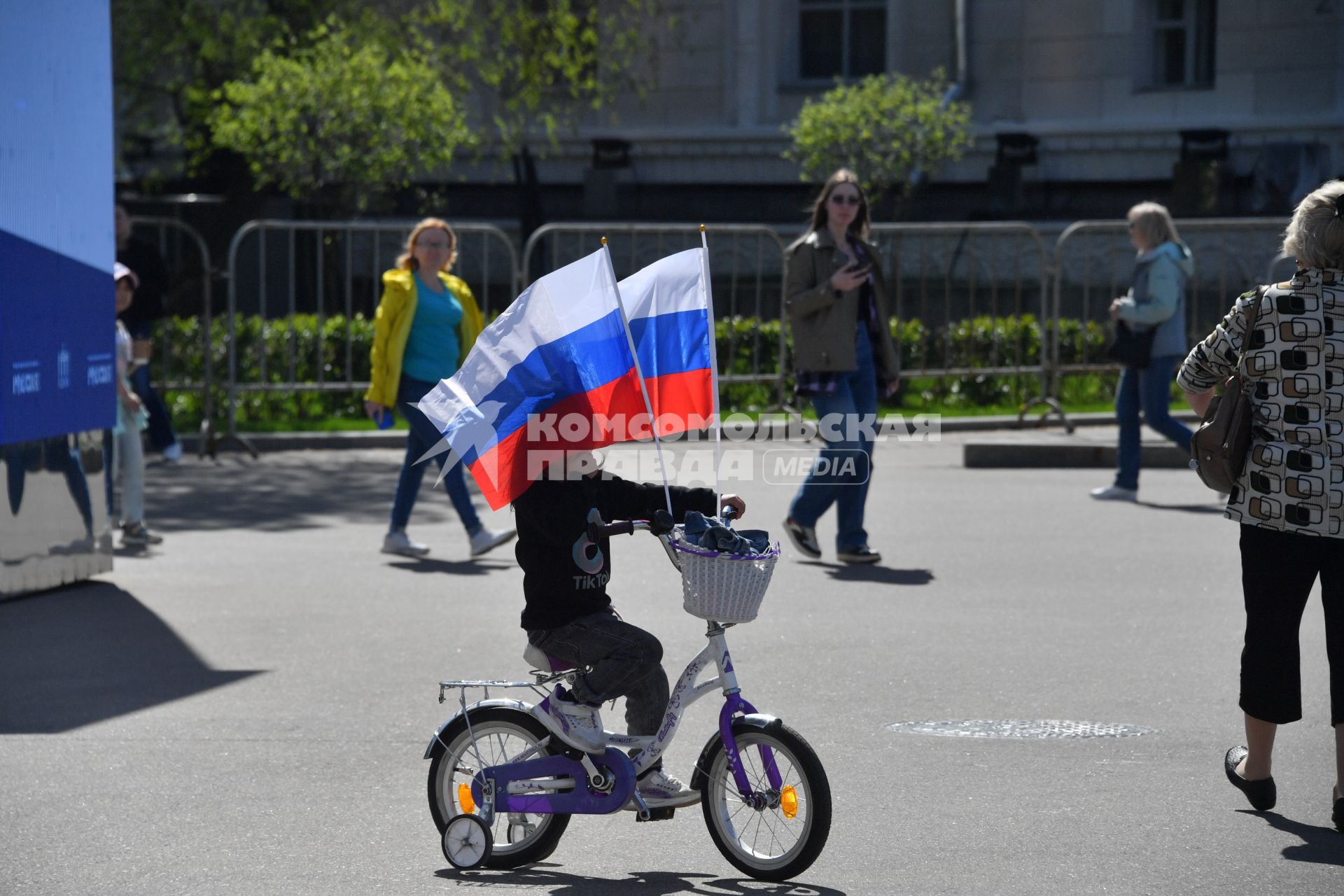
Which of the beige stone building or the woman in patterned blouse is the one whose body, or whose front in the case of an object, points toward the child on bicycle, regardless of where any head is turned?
the beige stone building

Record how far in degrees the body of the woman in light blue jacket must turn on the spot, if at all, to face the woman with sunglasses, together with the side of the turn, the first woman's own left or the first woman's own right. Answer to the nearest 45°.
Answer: approximately 45° to the first woman's own left

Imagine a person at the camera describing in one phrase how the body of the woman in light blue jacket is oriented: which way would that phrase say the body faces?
to the viewer's left

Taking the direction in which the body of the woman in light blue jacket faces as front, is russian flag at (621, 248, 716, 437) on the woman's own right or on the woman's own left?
on the woman's own left

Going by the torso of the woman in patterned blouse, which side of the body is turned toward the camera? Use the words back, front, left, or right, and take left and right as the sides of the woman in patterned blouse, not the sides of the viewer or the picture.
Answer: back

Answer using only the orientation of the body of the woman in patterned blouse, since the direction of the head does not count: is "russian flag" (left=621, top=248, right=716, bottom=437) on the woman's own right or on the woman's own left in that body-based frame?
on the woman's own left

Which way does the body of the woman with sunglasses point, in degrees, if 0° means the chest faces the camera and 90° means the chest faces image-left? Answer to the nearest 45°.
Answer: approximately 315°

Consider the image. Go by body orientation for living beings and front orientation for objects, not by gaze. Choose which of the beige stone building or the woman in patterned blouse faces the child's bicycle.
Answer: the beige stone building

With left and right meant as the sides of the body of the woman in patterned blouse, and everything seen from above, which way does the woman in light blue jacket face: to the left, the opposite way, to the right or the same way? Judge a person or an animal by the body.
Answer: to the left
